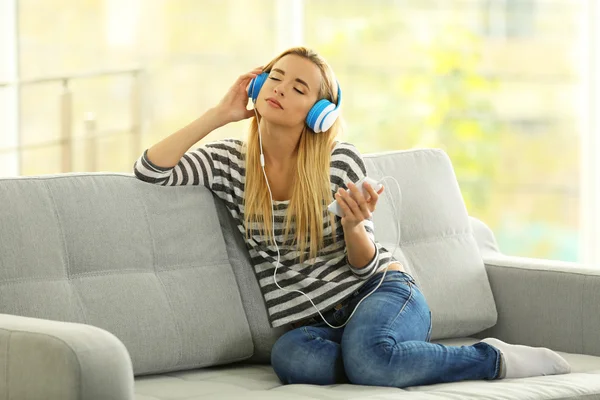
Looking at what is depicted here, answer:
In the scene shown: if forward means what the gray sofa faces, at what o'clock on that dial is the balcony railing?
The balcony railing is roughly at 7 o'clock from the gray sofa.

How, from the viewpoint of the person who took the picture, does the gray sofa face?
facing the viewer and to the right of the viewer
